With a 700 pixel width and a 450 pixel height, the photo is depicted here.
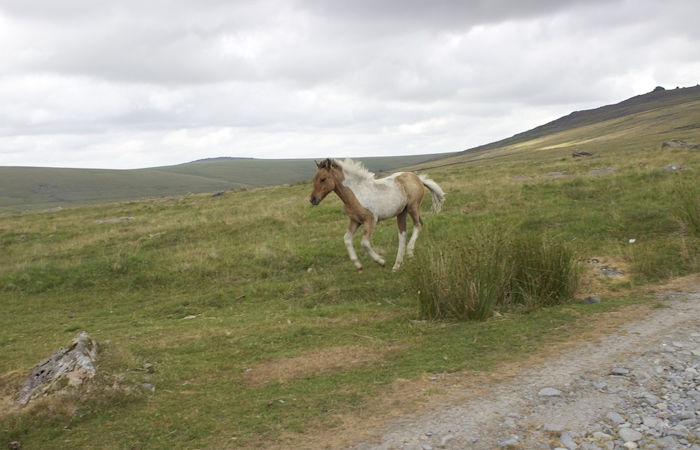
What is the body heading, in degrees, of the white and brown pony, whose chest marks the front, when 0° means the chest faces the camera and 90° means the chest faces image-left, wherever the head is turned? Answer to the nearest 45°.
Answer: approximately 90°

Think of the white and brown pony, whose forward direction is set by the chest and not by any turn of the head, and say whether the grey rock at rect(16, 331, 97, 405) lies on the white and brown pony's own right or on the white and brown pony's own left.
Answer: on the white and brown pony's own left

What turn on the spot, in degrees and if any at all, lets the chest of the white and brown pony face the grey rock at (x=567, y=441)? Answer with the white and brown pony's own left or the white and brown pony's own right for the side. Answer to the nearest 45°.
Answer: approximately 90° to the white and brown pony's own left

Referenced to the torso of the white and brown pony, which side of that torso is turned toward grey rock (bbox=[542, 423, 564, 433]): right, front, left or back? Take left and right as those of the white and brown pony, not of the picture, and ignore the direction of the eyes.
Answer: left

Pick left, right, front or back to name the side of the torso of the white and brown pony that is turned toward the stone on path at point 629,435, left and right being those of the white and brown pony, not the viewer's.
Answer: left

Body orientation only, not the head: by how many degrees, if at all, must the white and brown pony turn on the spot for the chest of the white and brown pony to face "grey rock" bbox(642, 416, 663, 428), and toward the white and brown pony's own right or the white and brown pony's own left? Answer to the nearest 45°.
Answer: approximately 90° to the white and brown pony's own left

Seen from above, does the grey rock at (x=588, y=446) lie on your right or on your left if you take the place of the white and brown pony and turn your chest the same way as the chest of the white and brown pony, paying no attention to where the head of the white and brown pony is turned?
on your left

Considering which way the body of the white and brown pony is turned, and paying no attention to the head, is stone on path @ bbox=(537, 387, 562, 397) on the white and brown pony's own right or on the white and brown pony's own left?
on the white and brown pony's own left
